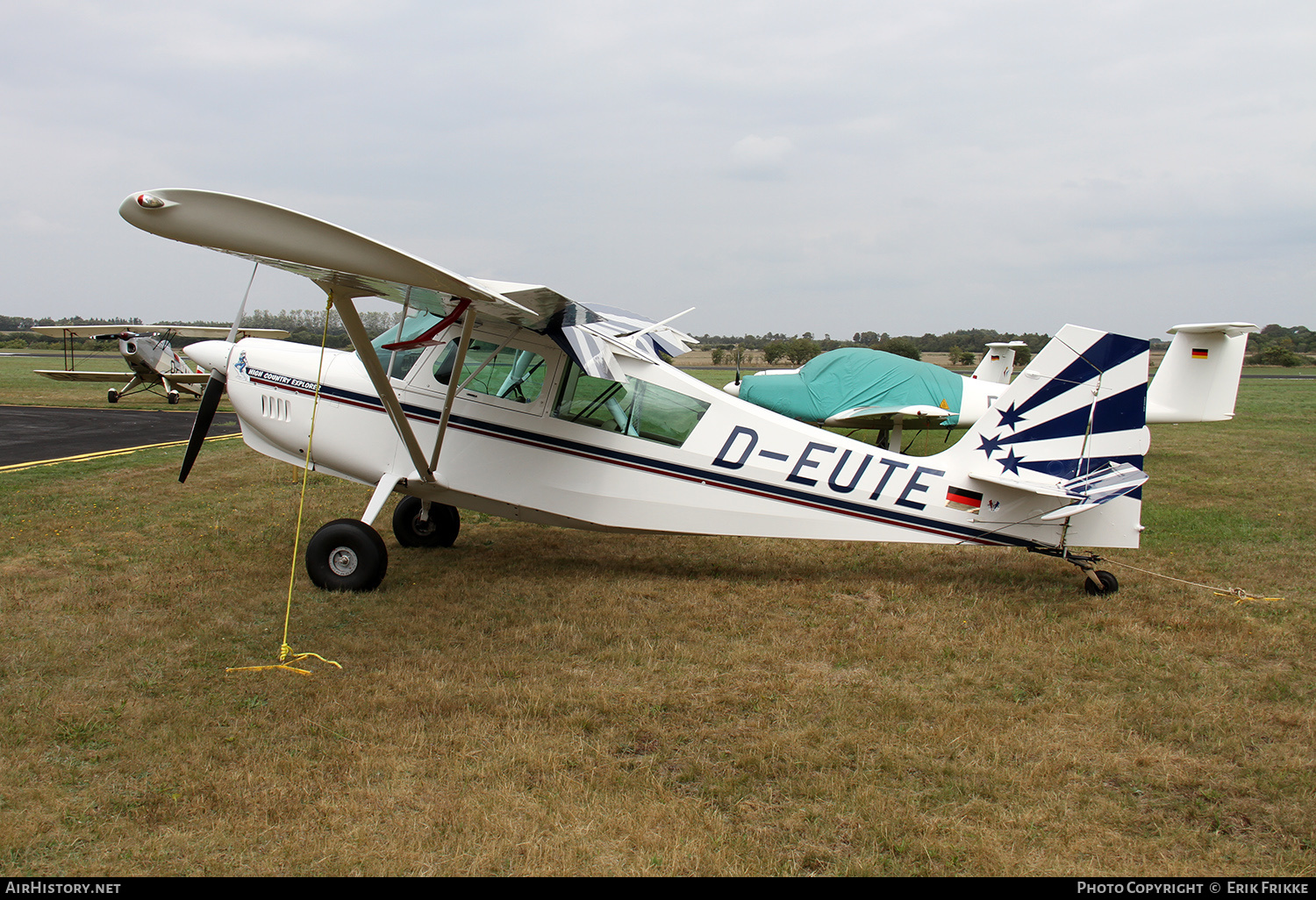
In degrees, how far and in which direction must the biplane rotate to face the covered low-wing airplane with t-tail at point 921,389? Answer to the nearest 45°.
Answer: approximately 90° to its left

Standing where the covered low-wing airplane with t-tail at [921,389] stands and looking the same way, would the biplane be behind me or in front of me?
in front

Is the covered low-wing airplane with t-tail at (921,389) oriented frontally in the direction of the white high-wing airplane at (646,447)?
no

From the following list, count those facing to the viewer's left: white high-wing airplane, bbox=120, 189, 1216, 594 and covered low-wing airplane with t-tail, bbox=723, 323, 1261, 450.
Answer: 2

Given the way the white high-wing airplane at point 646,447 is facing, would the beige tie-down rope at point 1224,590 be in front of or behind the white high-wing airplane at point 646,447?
behind

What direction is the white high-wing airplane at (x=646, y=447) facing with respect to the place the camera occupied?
facing to the left of the viewer

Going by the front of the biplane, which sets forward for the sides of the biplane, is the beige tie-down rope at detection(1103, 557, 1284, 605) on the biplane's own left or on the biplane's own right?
on the biplane's own left

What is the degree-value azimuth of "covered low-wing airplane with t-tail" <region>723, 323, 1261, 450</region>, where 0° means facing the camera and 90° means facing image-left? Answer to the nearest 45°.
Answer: approximately 90°

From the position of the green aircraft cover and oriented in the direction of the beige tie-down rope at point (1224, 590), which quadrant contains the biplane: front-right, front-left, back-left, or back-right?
back-right

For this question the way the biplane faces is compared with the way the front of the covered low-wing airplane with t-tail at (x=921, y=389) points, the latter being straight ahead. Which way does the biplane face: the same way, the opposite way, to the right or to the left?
to the left

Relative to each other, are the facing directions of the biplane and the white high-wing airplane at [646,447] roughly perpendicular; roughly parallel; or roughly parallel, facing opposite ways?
roughly perpendicular

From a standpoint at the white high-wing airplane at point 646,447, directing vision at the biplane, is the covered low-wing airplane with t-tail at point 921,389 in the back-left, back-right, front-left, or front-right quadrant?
front-right

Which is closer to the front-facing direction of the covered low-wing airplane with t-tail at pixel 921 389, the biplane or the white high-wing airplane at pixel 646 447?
the biplane

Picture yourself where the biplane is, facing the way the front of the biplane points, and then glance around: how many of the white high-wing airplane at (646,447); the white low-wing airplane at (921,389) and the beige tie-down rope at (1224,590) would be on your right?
0

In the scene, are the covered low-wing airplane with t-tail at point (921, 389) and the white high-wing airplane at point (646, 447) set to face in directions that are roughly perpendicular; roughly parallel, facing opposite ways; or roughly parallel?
roughly parallel
